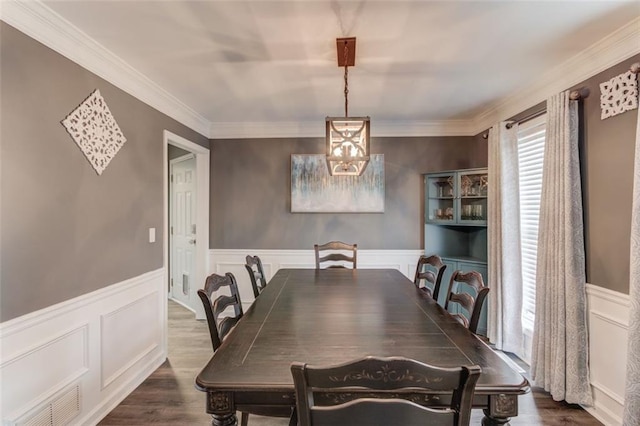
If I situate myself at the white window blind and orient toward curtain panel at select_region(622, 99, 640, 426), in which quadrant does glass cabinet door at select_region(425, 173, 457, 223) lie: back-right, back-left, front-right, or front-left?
back-right

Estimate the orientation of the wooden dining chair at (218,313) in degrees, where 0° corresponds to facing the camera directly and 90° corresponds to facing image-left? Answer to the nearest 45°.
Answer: approximately 315°

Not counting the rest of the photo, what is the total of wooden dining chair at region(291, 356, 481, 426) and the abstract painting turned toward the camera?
1

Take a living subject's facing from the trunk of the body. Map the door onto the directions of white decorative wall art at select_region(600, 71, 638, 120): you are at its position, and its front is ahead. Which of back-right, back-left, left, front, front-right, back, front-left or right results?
front-right

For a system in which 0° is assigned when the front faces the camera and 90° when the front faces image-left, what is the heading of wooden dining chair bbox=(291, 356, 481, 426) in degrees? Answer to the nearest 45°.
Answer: approximately 180°

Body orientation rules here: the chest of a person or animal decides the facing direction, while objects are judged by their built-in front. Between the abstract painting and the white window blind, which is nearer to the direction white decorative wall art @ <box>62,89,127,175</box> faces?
the white window blind

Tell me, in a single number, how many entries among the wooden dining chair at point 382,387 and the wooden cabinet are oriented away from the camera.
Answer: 1

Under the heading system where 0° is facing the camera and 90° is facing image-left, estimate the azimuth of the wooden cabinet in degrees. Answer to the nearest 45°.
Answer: approximately 45°

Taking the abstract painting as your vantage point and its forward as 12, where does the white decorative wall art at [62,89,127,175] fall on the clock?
The white decorative wall art is roughly at 1 o'clock from the abstract painting.

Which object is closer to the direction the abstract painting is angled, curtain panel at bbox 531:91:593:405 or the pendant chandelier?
the pendant chandelier

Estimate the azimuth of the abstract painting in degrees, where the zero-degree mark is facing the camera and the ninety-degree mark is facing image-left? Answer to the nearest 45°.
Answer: approximately 0°
